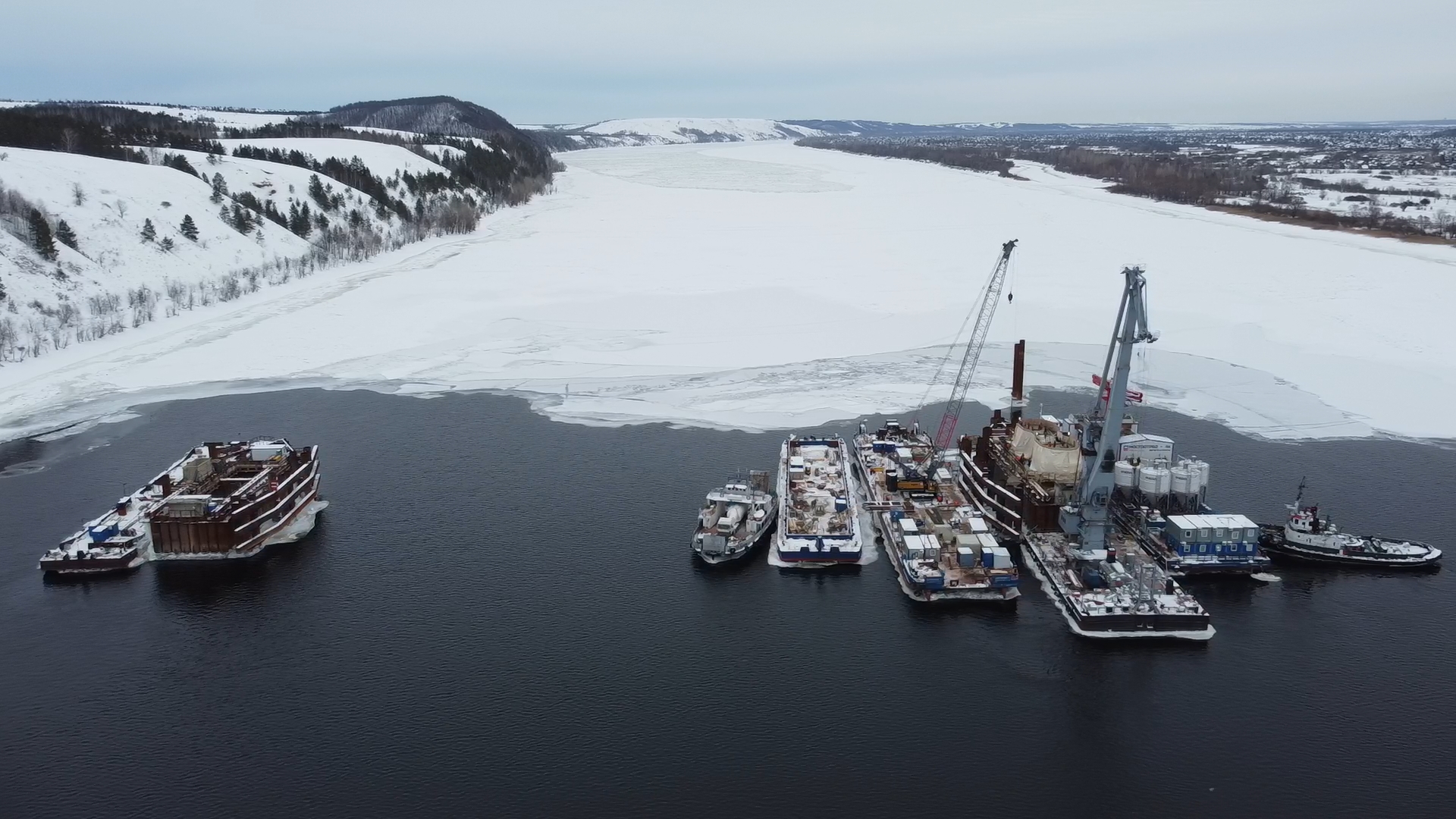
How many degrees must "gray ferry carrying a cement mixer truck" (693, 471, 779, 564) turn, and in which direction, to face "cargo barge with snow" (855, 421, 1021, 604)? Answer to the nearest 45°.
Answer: approximately 135° to its left

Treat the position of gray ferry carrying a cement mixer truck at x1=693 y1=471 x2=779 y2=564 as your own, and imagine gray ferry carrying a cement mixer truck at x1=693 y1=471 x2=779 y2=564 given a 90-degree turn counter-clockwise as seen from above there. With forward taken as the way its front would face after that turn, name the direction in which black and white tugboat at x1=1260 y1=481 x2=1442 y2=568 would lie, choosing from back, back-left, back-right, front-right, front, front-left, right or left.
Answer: front-left

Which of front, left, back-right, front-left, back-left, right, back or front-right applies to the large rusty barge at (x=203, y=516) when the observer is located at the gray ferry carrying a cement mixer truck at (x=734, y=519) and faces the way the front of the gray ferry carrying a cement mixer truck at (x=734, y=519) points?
front-right

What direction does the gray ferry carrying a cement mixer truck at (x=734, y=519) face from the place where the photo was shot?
facing the viewer and to the left of the viewer

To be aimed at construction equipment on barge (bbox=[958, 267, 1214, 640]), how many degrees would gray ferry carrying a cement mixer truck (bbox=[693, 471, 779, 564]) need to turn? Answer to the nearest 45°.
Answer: approximately 135° to its left
